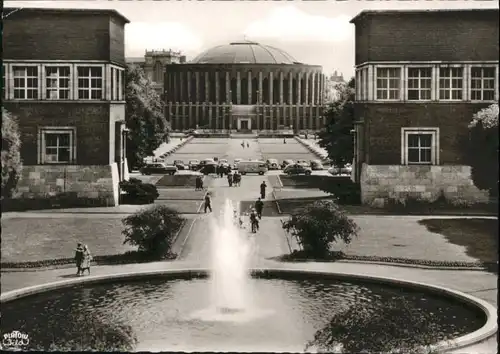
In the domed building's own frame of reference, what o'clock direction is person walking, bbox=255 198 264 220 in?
The person walking is roughly at 12 o'clock from the domed building.

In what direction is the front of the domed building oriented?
toward the camera

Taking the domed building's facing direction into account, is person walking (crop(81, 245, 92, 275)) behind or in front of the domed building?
in front

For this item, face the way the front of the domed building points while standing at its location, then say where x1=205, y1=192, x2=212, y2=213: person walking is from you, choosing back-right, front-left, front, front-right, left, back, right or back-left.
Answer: front

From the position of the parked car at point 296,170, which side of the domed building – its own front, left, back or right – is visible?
front
